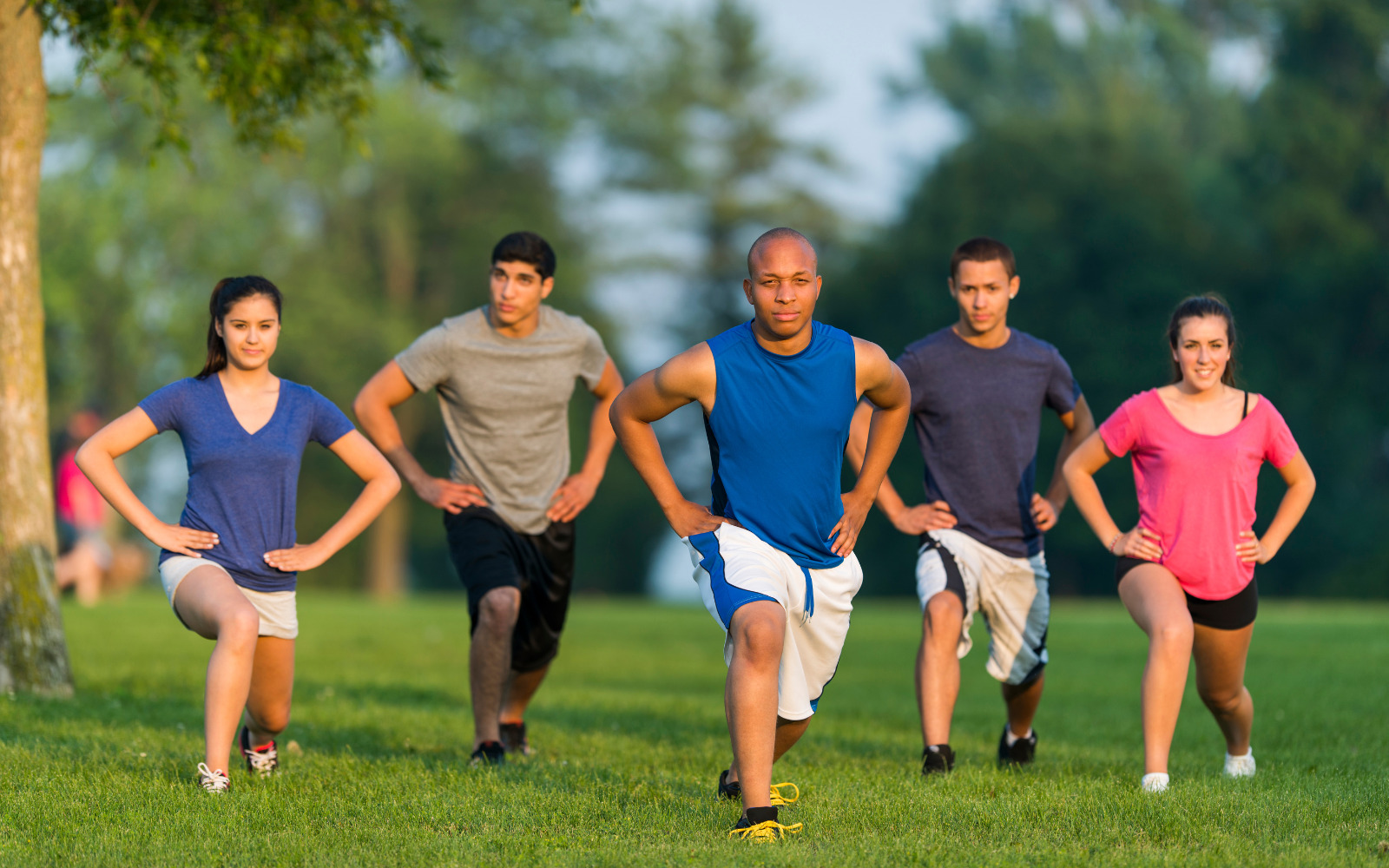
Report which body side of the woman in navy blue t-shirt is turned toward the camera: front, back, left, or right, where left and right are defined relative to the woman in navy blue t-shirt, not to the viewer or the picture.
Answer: front

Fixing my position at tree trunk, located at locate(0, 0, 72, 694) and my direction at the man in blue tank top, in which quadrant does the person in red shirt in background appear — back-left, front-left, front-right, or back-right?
back-left

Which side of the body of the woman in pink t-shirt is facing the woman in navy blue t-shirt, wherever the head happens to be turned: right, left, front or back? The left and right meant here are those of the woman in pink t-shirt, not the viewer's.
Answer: right

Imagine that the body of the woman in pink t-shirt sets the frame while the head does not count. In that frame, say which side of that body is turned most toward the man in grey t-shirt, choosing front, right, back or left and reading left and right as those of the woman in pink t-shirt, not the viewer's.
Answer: right

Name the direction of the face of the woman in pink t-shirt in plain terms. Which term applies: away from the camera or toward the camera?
toward the camera

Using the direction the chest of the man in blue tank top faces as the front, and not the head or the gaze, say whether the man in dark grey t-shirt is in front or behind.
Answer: behind

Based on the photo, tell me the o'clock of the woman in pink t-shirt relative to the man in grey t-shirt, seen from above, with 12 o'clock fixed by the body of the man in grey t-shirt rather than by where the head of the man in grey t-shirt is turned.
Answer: The woman in pink t-shirt is roughly at 10 o'clock from the man in grey t-shirt.

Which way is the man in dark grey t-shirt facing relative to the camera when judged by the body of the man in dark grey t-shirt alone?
toward the camera

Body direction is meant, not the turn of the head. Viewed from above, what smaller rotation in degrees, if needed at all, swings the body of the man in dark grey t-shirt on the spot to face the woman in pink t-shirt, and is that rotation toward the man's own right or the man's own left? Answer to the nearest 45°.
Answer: approximately 45° to the man's own left

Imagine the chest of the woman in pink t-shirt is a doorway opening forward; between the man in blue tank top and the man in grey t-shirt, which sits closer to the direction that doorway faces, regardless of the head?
the man in blue tank top

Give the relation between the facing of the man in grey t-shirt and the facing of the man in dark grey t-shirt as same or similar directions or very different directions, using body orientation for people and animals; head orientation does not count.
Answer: same or similar directions

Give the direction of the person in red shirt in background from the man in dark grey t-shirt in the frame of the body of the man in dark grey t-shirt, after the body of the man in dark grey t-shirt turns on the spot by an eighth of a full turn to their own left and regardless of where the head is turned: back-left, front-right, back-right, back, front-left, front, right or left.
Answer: back

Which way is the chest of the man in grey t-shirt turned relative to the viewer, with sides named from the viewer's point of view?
facing the viewer

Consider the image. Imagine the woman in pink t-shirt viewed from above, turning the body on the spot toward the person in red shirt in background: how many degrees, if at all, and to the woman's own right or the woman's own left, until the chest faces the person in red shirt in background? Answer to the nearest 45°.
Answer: approximately 135° to the woman's own right

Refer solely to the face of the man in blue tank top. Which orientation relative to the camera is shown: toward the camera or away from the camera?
toward the camera
